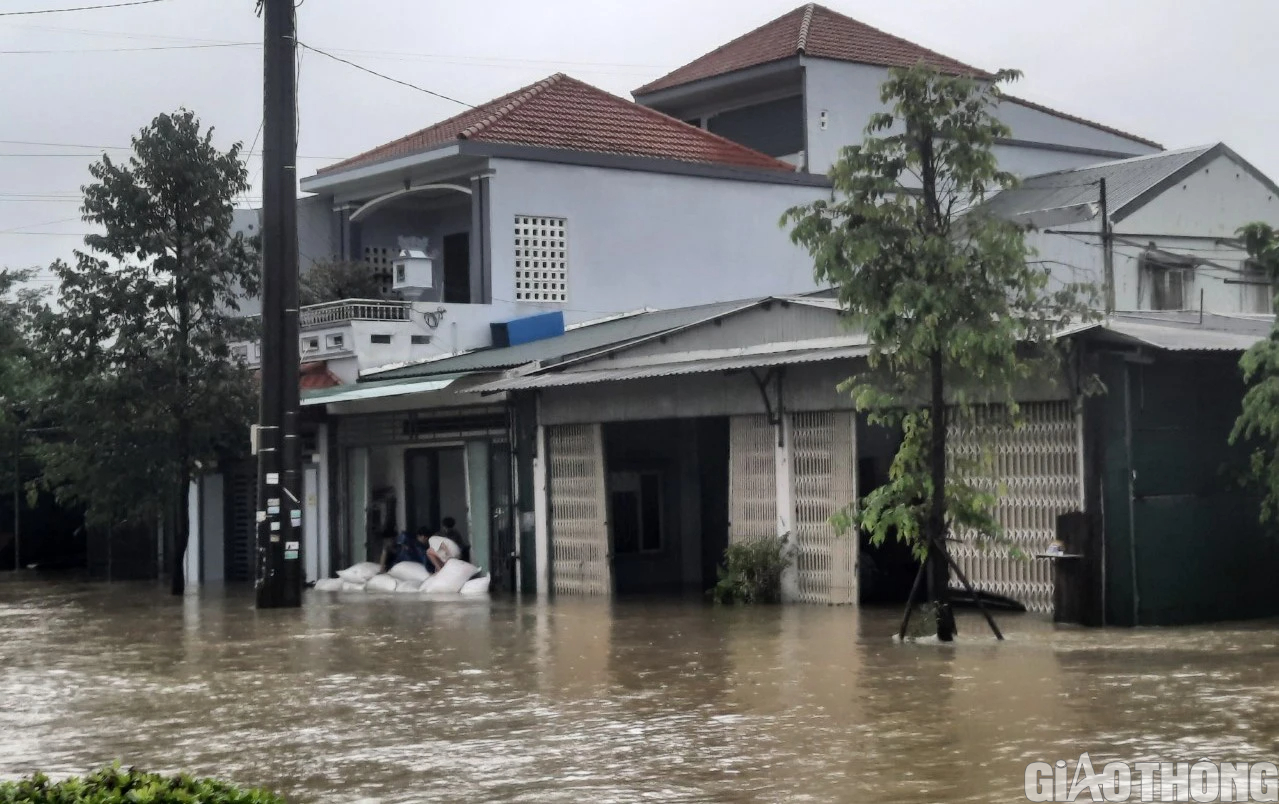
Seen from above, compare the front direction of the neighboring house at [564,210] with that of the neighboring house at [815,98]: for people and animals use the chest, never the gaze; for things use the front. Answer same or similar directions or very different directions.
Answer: same or similar directions

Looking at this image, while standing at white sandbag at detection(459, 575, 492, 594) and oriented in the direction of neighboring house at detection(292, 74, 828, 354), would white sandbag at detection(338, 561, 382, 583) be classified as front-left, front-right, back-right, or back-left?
front-left

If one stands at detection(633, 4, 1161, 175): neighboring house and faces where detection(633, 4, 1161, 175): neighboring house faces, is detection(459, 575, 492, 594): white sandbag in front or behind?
in front

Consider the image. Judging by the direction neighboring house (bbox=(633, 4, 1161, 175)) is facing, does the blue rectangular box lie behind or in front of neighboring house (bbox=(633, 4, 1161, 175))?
in front

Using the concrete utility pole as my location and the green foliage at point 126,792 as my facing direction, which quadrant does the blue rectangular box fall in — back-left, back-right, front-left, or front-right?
back-left

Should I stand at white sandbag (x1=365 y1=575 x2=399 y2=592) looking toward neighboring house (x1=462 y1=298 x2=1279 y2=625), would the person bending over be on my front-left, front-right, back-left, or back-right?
front-left

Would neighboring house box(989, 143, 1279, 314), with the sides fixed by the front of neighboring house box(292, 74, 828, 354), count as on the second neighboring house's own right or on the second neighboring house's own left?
on the second neighboring house's own left

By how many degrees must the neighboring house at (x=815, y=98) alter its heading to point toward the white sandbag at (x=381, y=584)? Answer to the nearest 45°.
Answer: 0° — it already faces it

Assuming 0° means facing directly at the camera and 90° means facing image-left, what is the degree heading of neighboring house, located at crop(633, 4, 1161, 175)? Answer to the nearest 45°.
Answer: approximately 45°

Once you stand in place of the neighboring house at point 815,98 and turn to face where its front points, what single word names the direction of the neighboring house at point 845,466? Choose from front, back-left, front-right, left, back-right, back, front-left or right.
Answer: front-left

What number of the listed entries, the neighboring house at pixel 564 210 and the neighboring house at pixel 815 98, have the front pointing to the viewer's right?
0

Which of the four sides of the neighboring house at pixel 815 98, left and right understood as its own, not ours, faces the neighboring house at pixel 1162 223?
left

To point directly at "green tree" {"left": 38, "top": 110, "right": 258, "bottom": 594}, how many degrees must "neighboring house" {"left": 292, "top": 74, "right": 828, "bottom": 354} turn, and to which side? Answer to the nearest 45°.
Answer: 0° — it already faces it

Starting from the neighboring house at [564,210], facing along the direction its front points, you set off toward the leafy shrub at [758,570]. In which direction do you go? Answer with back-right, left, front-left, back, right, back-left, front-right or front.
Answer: front-left

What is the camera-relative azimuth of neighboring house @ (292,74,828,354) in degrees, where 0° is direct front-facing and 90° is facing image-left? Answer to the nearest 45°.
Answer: approximately 45°
